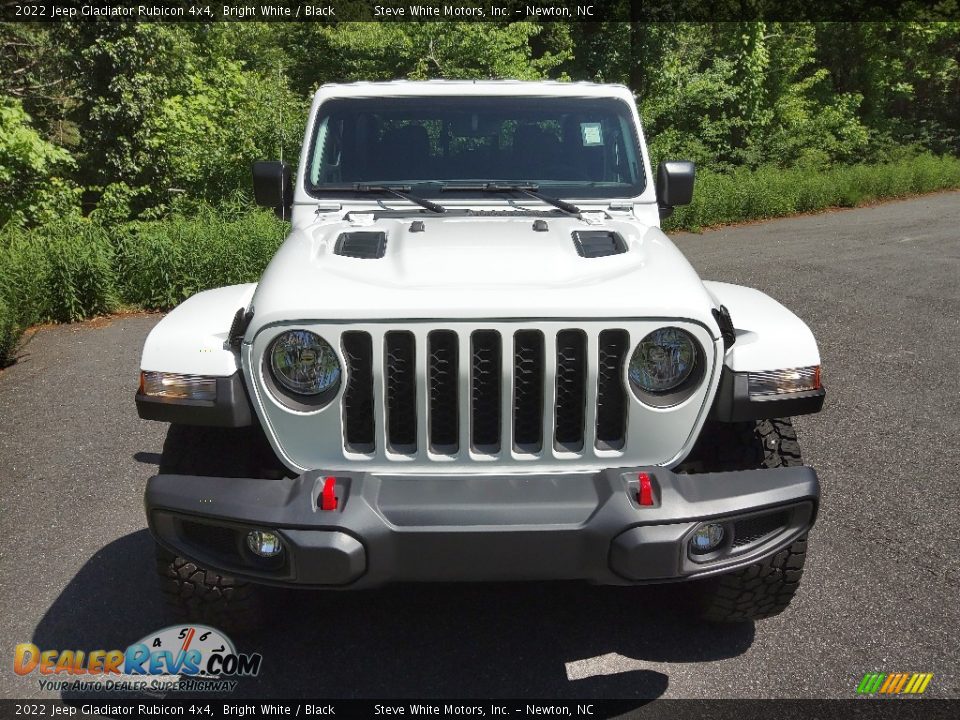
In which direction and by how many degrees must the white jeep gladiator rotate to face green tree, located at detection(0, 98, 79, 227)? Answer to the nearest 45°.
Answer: approximately 135° to its right

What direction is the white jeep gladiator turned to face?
toward the camera
